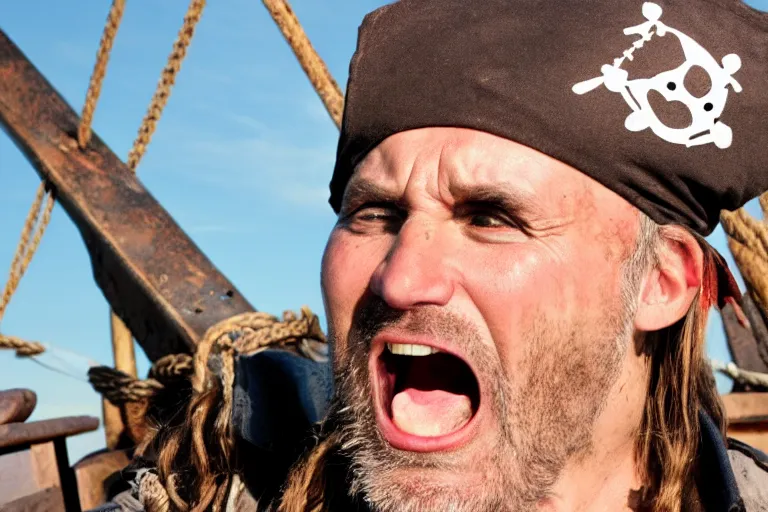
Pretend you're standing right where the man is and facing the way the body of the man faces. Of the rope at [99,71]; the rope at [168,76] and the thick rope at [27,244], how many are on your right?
3

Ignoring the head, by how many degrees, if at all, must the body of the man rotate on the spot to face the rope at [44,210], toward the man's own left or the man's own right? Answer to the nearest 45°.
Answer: approximately 90° to the man's own right

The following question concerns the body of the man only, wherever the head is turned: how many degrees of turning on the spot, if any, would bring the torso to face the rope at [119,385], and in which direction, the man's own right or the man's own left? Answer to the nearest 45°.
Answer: approximately 90° to the man's own right

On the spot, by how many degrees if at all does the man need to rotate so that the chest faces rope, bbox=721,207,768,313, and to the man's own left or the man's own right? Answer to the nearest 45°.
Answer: approximately 180°

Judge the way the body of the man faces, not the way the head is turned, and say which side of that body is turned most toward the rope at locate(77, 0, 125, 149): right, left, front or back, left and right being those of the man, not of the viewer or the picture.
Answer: right

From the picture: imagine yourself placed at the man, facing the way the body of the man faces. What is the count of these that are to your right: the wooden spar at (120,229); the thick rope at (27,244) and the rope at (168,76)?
3
